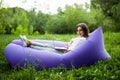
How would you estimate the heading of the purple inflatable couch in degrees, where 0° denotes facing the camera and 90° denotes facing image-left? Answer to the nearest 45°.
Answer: approximately 90°
